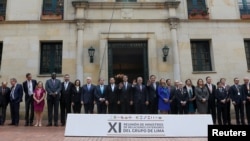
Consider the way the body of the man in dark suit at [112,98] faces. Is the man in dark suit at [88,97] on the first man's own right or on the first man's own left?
on the first man's own right

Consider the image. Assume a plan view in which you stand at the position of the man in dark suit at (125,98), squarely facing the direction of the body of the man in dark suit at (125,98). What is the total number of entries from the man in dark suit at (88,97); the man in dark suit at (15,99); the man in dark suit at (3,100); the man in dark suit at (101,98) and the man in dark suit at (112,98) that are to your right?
5

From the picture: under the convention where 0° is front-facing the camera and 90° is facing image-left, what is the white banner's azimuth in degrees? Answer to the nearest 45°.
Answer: approximately 0°

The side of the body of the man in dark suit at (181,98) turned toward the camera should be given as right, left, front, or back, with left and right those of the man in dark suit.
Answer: front

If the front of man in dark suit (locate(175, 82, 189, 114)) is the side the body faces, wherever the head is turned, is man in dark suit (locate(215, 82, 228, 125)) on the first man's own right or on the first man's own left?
on the first man's own left

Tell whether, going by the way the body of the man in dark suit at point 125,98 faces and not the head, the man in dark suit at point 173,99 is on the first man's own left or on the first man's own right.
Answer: on the first man's own left

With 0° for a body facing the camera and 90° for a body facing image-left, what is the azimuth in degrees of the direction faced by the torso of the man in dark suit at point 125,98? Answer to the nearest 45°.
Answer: approximately 0°

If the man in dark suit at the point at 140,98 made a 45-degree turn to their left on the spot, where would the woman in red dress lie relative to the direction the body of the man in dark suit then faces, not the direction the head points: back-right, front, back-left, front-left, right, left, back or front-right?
back-right

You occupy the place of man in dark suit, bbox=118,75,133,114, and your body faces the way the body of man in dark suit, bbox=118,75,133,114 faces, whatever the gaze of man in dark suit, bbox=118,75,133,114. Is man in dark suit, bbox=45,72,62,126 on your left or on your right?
on your right

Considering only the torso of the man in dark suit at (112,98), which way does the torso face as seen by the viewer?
toward the camera

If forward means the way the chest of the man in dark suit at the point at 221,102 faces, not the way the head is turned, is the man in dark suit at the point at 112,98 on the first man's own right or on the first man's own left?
on the first man's own right

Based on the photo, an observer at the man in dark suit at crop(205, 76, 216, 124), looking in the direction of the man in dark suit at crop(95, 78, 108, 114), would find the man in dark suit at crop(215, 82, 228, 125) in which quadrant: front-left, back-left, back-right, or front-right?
back-left

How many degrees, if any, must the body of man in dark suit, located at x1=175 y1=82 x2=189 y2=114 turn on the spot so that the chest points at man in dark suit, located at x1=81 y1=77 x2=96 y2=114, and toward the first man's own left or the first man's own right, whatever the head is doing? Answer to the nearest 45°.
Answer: approximately 90° to the first man's own right
